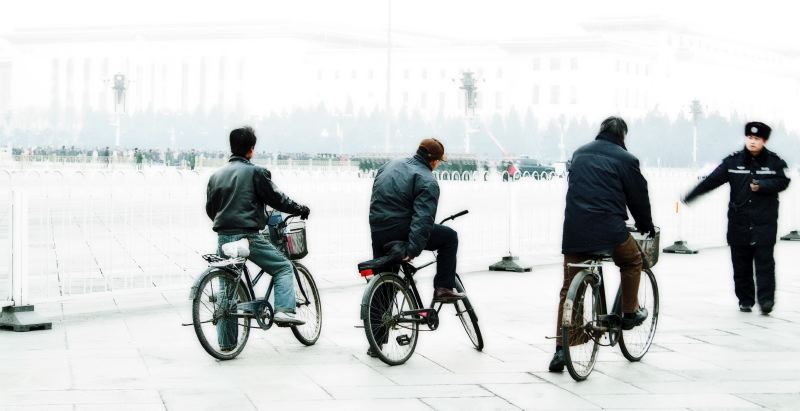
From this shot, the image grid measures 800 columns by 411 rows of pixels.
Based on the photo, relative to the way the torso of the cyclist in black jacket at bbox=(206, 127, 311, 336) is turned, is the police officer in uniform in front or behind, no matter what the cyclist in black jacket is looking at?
in front

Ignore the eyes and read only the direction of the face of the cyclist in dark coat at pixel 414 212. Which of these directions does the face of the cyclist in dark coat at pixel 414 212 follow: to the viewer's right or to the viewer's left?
to the viewer's right

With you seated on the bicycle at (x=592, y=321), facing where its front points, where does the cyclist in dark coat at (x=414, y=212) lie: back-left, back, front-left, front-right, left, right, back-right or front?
back-left

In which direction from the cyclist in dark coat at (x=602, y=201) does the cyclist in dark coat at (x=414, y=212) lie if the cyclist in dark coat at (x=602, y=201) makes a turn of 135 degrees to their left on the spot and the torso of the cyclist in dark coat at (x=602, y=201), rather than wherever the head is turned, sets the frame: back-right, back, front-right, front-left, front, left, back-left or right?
front

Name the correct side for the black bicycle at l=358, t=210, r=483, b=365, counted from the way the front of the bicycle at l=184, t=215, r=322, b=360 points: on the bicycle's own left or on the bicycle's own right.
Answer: on the bicycle's own right

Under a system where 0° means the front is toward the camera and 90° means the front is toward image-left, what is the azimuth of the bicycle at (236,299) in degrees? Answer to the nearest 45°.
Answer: approximately 225°

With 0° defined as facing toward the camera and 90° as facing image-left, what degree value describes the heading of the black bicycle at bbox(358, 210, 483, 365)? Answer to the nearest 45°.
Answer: approximately 225°

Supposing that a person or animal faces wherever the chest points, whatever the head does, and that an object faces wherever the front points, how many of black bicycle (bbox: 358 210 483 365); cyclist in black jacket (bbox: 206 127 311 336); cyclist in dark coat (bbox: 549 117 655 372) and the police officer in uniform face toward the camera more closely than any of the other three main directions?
1

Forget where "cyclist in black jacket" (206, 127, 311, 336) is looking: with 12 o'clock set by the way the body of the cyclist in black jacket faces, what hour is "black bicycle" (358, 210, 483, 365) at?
The black bicycle is roughly at 2 o'clock from the cyclist in black jacket.

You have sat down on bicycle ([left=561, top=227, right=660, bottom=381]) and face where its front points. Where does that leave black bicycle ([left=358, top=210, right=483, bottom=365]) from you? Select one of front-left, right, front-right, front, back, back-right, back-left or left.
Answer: back-left

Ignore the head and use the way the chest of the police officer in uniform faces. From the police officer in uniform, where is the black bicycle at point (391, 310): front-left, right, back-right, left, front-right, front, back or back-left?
front-right

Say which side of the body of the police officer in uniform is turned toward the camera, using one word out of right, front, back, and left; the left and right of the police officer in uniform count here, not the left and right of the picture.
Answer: front

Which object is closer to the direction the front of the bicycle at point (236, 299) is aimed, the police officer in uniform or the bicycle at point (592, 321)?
the police officer in uniform

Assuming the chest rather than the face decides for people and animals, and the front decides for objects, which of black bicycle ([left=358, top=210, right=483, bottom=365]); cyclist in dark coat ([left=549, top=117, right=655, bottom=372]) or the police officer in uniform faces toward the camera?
the police officer in uniform
